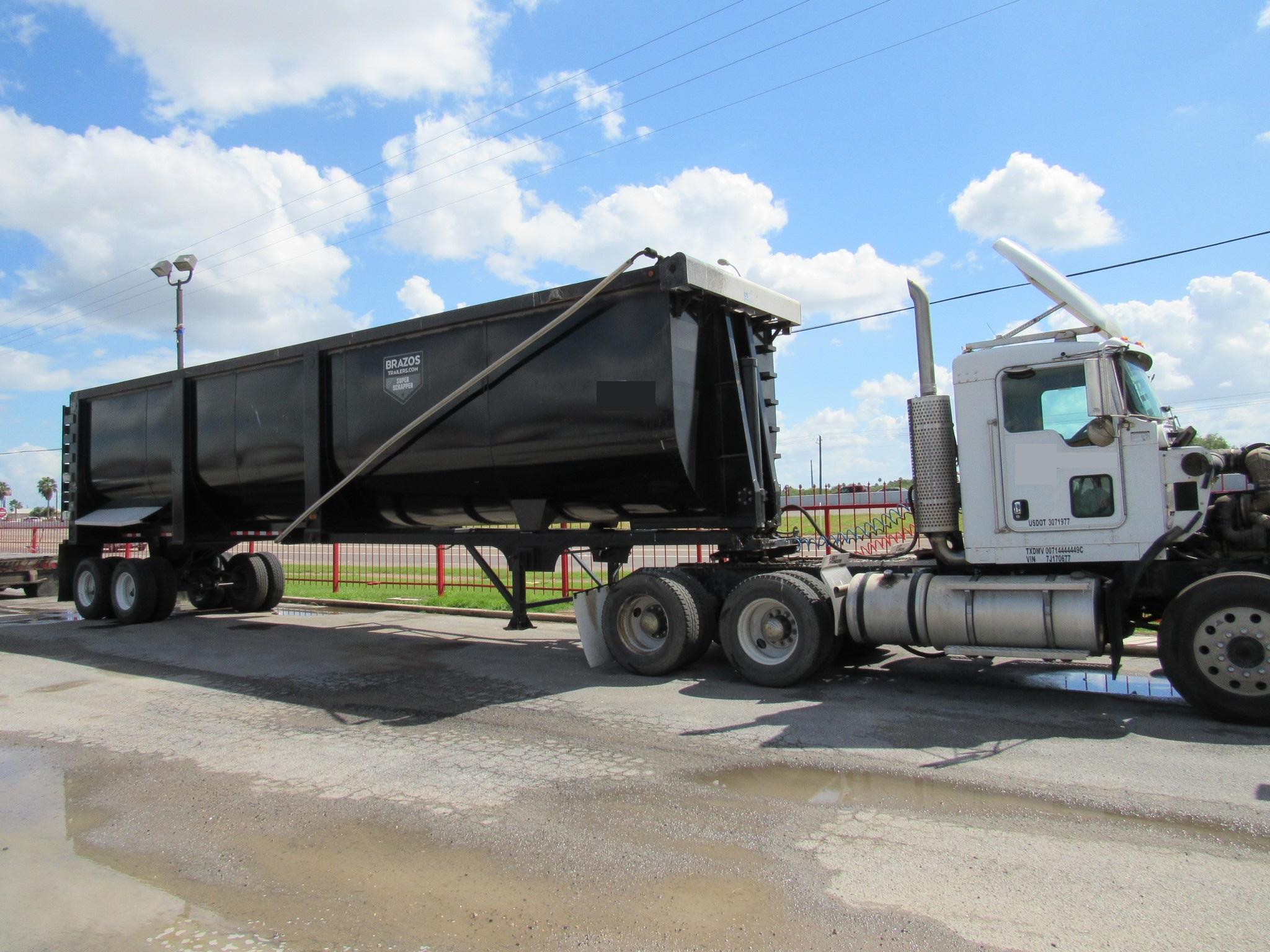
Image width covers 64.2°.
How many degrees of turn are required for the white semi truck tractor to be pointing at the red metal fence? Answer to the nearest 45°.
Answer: approximately 135° to its left

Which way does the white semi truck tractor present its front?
to the viewer's right

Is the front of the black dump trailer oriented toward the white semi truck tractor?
yes

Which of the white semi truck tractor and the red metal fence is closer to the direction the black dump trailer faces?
the white semi truck tractor

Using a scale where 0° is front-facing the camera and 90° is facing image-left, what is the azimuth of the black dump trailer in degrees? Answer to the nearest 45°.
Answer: approximately 315°

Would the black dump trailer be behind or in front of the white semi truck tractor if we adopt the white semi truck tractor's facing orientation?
behind
